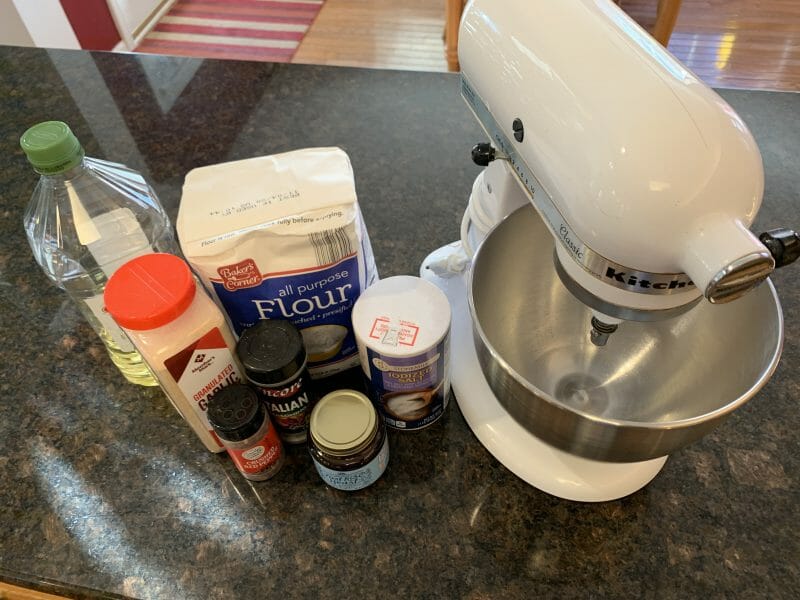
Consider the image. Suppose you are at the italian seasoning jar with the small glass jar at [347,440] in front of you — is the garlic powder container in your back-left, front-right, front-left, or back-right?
back-right

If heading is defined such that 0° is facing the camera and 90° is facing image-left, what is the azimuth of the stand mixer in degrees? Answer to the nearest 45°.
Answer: approximately 315°

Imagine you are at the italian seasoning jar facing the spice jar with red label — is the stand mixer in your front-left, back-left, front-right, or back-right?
back-left

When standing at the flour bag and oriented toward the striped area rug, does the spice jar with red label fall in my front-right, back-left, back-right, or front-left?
back-left

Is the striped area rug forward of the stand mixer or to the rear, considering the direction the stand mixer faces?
to the rear
